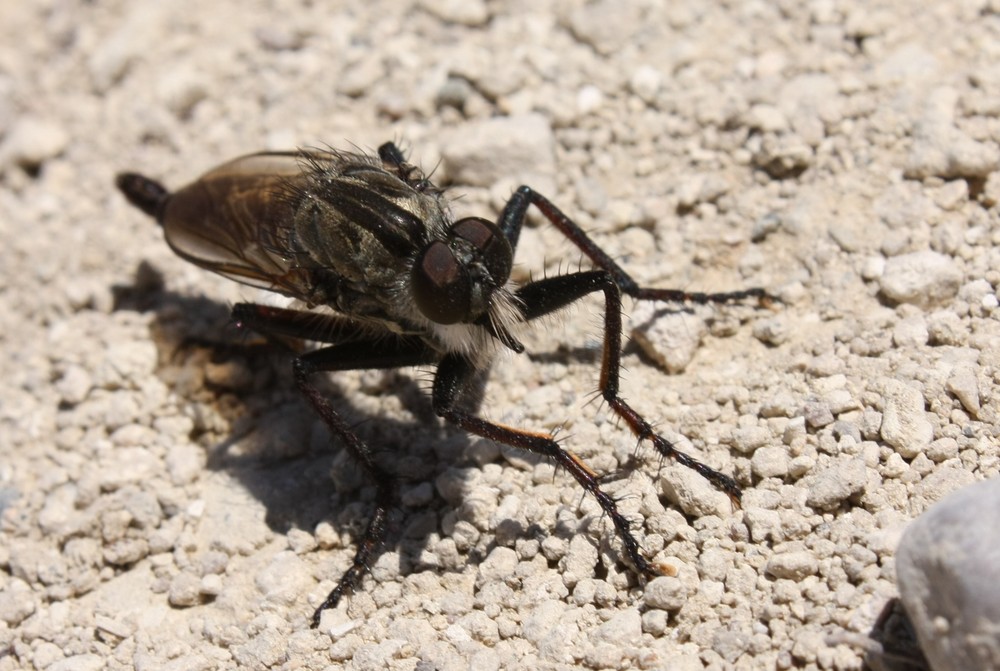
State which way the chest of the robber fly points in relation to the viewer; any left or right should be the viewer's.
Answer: facing the viewer and to the right of the viewer

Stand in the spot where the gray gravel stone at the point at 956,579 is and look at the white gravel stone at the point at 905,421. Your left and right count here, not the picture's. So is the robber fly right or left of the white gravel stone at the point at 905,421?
left

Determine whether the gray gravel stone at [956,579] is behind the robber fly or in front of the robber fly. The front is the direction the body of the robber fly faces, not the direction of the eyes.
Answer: in front

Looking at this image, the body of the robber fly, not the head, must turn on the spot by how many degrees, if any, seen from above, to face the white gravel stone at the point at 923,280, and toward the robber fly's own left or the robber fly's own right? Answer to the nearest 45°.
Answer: approximately 45° to the robber fly's own left

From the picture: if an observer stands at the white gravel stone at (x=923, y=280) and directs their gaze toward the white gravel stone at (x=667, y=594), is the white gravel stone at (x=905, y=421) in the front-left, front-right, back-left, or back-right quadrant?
front-left

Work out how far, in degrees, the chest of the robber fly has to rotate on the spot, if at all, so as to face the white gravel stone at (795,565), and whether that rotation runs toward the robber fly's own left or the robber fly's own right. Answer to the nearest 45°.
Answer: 0° — it already faces it

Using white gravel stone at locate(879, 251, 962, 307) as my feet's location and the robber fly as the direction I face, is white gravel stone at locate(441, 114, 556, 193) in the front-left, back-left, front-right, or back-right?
front-right

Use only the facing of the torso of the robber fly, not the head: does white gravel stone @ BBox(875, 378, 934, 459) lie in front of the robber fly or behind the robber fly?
in front
